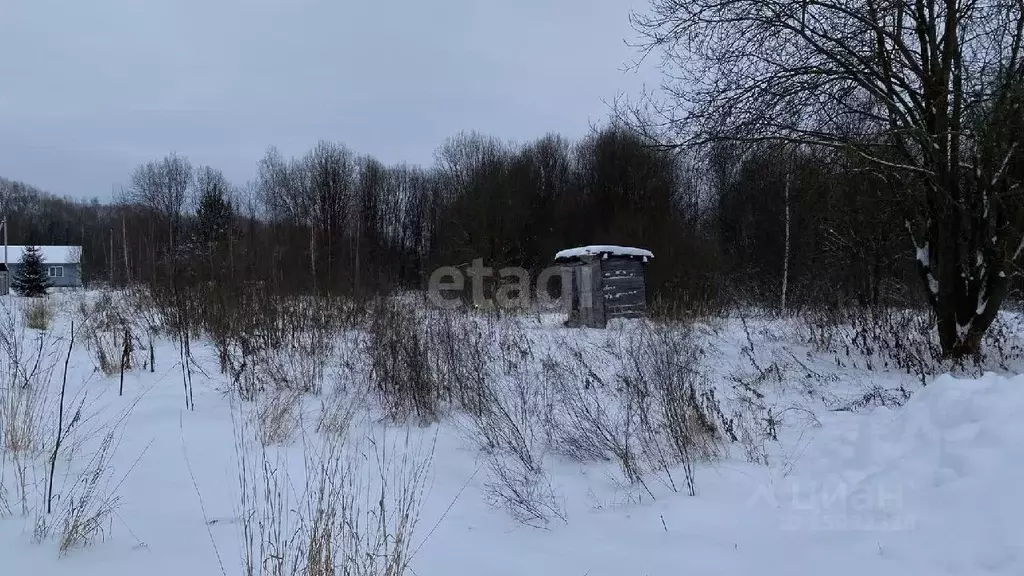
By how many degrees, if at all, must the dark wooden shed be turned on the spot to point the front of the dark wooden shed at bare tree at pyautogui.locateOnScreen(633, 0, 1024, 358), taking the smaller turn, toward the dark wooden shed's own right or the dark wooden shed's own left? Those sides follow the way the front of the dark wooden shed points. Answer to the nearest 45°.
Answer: approximately 90° to the dark wooden shed's own left

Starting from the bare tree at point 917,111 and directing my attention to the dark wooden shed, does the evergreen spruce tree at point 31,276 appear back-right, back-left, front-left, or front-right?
front-left

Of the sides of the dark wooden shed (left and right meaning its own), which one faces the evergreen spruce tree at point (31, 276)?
right

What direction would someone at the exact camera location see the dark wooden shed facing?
facing the viewer and to the left of the viewer
